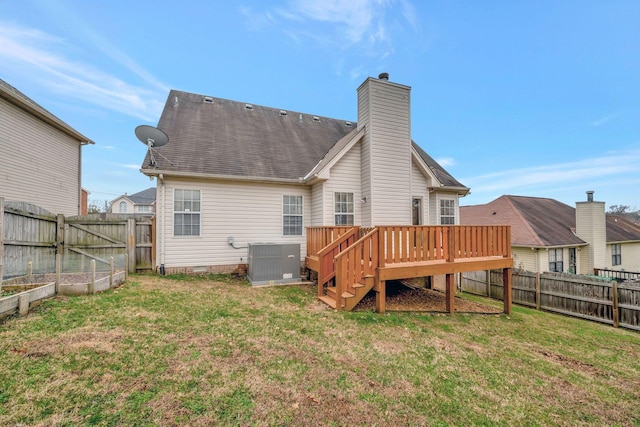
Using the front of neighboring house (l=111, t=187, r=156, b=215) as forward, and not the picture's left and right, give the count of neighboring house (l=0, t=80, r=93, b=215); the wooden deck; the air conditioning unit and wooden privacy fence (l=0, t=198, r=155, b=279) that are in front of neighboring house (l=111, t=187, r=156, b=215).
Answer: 4

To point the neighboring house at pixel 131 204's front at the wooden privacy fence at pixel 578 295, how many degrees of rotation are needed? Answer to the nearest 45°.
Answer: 0° — it already faces it

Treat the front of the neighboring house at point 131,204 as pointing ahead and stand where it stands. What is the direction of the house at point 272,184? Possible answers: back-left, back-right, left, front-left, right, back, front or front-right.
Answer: front

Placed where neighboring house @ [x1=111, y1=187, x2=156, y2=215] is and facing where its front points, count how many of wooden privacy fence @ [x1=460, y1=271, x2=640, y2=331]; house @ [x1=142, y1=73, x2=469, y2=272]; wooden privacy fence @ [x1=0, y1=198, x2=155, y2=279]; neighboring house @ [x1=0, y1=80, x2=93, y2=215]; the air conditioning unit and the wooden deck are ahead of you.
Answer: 6

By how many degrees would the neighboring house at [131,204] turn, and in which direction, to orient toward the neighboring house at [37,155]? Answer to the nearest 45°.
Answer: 0° — it already faces it

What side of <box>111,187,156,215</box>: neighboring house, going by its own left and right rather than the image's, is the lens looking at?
front

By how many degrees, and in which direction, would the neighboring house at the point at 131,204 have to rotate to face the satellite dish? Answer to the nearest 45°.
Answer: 0° — it already faces it

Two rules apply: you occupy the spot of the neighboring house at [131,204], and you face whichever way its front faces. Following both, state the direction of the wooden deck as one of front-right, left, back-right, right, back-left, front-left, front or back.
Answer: front

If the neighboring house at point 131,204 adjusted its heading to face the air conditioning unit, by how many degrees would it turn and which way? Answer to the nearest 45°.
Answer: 0° — it already faces it

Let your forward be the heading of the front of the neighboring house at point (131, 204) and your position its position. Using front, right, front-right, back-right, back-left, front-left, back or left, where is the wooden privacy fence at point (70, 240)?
front
